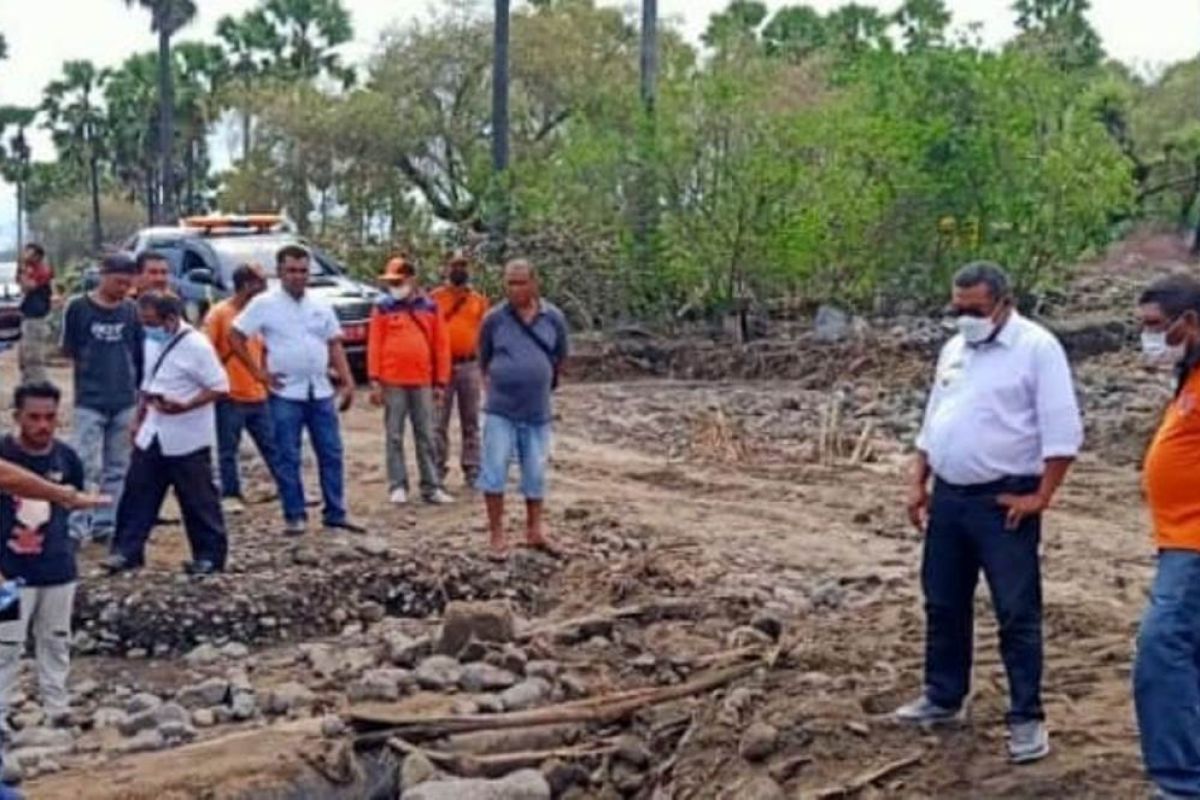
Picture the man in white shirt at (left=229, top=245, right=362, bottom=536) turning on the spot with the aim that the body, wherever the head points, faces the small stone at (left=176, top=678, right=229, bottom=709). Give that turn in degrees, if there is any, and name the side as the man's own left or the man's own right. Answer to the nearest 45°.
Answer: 0° — they already face it

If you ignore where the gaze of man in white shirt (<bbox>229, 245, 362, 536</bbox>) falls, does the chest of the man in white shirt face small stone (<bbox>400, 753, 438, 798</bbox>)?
yes

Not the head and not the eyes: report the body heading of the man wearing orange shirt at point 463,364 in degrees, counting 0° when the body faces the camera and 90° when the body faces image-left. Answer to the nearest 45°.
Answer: approximately 0°

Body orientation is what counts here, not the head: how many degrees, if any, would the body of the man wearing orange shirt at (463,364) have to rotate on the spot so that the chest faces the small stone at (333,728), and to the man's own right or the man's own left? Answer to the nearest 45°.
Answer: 0° — they already face it

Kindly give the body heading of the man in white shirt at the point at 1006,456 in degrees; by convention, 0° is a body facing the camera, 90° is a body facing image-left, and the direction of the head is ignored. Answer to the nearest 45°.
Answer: approximately 45°

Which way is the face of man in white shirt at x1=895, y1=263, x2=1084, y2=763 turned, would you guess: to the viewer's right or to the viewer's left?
to the viewer's left

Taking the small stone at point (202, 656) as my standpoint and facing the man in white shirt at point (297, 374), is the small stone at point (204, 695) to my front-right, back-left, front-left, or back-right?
back-right

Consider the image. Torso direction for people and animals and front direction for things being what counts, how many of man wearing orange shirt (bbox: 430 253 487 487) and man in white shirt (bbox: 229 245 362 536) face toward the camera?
2

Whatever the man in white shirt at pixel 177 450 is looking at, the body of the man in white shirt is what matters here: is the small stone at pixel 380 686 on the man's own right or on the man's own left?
on the man's own left

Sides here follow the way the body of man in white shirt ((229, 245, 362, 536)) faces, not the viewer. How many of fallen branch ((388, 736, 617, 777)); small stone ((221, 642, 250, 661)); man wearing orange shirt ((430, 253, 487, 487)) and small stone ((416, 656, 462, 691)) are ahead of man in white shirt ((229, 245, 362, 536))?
3

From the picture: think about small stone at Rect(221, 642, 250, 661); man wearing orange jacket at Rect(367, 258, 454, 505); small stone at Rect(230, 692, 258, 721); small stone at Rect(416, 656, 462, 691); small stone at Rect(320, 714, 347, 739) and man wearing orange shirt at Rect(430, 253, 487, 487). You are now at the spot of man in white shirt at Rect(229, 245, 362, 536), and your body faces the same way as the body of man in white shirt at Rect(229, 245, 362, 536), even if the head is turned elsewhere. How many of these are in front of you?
4
